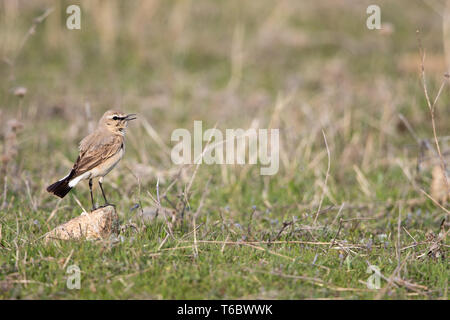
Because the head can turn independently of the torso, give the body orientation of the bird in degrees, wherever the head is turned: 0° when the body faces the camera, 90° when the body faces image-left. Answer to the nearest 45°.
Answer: approximately 270°

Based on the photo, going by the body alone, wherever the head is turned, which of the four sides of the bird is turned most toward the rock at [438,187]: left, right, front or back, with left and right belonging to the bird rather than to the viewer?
front
